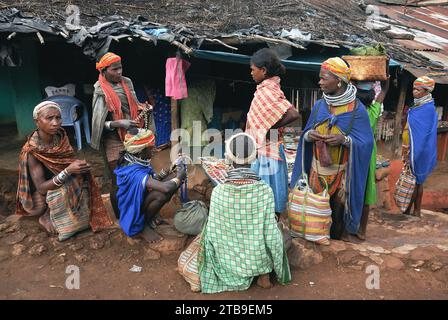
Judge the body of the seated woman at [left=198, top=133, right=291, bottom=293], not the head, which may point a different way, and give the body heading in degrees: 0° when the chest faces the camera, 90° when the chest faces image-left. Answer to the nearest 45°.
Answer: approximately 180°

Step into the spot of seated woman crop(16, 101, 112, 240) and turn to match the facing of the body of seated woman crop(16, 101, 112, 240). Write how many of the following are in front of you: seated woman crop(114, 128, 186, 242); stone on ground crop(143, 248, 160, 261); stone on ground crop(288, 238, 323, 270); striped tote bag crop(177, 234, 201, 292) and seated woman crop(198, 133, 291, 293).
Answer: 5

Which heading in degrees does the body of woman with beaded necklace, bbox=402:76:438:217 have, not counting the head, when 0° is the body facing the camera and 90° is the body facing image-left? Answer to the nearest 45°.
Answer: approximately 90°

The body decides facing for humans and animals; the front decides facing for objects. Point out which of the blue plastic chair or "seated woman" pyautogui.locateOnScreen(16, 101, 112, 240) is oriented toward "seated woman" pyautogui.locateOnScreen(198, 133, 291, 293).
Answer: "seated woman" pyautogui.locateOnScreen(16, 101, 112, 240)

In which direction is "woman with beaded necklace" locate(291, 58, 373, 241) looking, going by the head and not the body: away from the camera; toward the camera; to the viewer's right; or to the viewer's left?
to the viewer's left

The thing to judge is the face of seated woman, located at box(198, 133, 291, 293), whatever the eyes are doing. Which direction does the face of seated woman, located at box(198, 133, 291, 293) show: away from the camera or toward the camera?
away from the camera

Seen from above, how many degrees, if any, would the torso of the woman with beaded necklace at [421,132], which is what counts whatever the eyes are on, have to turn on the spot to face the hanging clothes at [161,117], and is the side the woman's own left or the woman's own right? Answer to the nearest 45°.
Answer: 0° — they already face it

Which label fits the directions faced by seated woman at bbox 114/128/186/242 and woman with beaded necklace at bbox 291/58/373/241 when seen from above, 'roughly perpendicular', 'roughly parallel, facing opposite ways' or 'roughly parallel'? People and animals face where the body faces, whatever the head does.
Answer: roughly perpendicular

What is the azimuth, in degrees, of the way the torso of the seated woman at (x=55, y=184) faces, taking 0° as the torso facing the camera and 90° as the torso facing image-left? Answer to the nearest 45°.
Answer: approximately 315°

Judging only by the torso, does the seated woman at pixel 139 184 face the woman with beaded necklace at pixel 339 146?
yes

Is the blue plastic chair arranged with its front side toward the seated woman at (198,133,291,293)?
no

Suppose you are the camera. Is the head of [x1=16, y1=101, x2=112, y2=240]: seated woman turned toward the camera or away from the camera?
toward the camera

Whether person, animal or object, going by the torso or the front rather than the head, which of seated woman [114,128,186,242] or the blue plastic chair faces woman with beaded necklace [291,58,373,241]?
the seated woman
